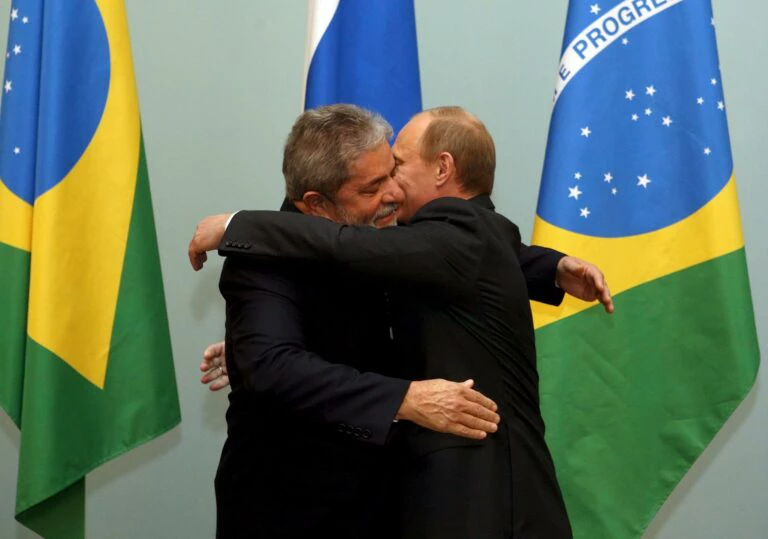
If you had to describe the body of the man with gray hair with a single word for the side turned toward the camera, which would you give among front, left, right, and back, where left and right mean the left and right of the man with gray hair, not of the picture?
right

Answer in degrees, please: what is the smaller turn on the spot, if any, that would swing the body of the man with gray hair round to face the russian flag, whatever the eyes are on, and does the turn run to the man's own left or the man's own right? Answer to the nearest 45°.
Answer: approximately 90° to the man's own left

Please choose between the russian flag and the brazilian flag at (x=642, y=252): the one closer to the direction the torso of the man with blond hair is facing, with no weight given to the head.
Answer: the russian flag

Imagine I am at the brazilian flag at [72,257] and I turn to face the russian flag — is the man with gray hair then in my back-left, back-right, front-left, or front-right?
front-right

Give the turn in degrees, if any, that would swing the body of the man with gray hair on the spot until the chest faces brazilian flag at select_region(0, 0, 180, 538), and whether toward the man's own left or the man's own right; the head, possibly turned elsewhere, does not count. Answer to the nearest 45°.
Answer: approximately 135° to the man's own left

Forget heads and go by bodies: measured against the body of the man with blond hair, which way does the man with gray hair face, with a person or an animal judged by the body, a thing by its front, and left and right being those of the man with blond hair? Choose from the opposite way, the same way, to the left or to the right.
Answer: the opposite way

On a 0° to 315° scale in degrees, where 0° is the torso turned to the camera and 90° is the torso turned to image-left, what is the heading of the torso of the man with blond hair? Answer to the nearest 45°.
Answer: approximately 90°

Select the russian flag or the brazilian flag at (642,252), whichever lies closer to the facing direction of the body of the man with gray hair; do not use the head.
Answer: the brazilian flag

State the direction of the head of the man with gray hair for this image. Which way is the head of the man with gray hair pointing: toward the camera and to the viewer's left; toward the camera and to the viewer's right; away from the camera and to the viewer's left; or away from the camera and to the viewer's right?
toward the camera and to the viewer's right

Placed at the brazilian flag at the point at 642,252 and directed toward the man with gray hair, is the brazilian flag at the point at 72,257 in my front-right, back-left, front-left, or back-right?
front-right

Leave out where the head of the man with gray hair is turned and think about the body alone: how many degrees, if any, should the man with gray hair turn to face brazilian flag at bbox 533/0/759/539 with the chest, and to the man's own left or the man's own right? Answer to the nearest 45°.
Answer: approximately 45° to the man's own left
